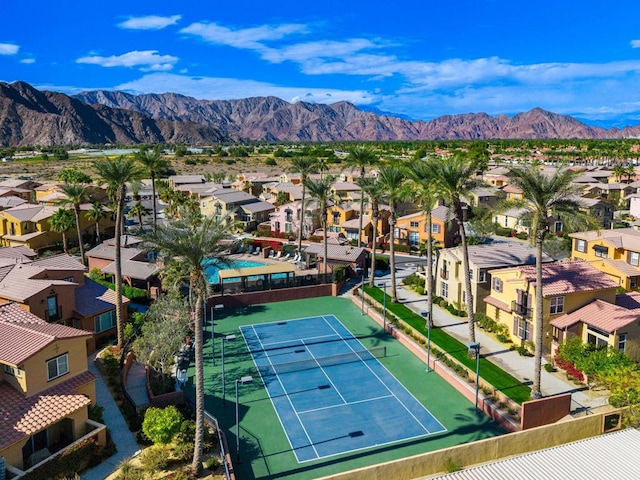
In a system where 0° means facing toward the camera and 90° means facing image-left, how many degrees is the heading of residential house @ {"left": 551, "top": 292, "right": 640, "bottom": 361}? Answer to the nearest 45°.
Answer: approximately 45°

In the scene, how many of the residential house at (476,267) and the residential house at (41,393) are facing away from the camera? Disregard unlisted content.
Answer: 0

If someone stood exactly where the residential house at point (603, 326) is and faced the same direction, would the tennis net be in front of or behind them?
in front

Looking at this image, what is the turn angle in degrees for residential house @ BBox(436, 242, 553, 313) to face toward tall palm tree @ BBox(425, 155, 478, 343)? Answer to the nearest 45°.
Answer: approximately 45° to its left

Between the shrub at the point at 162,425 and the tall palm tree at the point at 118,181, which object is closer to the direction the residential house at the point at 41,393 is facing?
the shrub

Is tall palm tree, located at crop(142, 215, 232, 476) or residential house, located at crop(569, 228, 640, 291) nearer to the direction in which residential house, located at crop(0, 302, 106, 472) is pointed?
the tall palm tree

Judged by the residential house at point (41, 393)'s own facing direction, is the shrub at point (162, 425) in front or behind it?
in front

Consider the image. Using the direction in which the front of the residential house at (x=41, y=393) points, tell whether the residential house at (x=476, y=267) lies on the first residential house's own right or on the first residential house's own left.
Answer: on the first residential house's own left

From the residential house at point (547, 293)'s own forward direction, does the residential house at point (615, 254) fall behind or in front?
behind

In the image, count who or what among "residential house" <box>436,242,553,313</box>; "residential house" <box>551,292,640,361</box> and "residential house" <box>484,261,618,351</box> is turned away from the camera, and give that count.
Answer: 0

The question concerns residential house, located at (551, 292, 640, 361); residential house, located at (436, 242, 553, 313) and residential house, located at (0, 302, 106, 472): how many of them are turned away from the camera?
0

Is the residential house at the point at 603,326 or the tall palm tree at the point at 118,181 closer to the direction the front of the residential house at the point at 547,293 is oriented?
the tall palm tree

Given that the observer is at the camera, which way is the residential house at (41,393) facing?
facing the viewer and to the right of the viewer

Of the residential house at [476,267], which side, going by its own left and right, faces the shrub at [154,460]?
front
